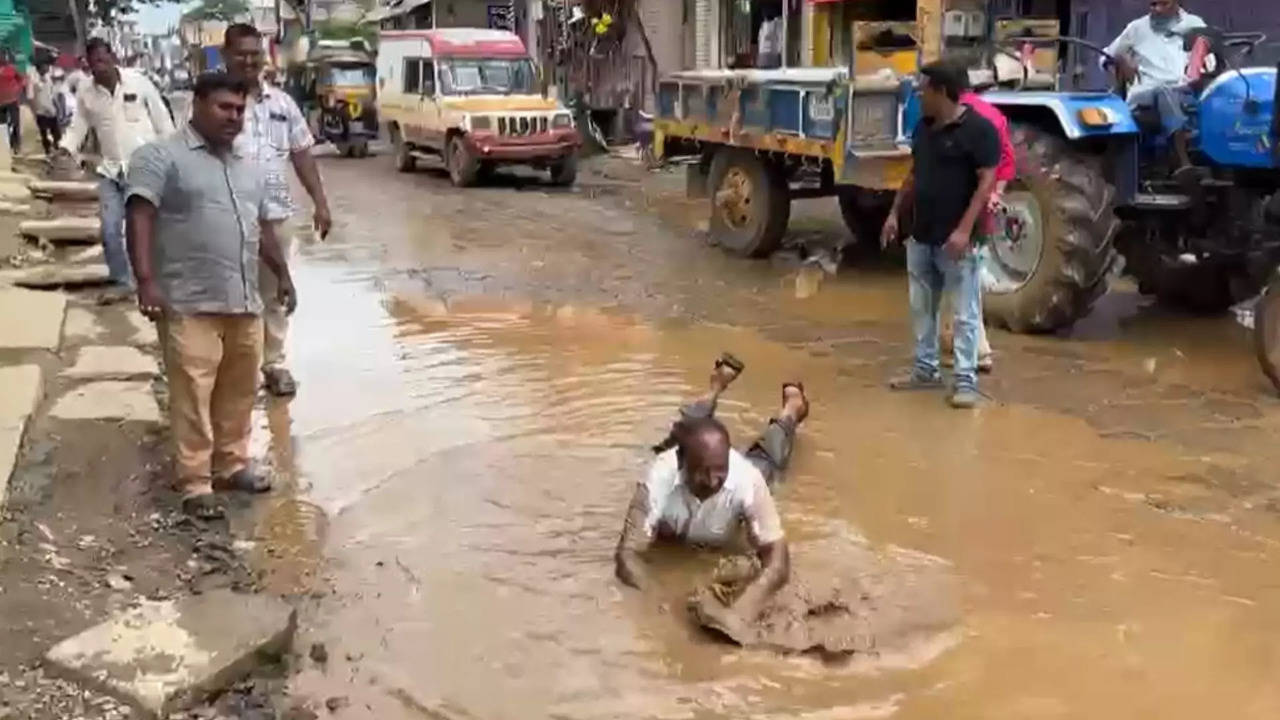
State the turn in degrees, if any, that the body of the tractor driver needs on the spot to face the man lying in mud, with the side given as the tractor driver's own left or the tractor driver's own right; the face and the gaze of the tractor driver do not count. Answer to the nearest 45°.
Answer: approximately 45° to the tractor driver's own right

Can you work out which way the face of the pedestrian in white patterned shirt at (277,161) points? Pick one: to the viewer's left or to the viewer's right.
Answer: to the viewer's right

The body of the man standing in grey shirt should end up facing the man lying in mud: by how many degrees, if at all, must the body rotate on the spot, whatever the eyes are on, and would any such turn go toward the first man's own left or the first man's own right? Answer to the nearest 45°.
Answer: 0° — they already face them

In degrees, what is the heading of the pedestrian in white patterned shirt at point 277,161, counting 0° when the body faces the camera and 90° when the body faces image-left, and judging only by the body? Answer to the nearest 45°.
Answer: approximately 0°

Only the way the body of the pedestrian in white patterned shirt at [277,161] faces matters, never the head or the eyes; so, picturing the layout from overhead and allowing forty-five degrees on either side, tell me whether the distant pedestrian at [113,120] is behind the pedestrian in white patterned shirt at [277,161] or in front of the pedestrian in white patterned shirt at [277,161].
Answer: behind

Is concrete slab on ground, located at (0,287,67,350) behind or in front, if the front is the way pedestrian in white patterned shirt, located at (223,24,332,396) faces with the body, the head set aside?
behind
